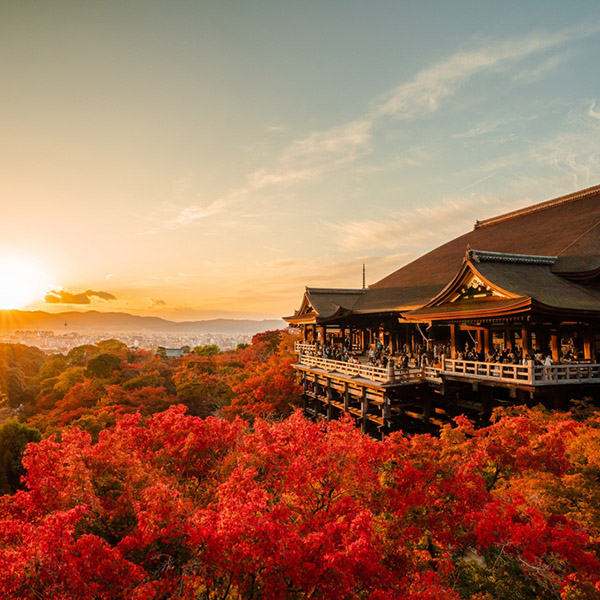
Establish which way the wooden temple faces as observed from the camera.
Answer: facing the viewer and to the left of the viewer
